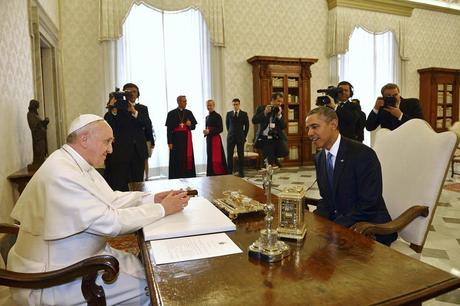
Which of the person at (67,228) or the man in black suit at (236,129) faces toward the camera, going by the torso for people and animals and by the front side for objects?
the man in black suit

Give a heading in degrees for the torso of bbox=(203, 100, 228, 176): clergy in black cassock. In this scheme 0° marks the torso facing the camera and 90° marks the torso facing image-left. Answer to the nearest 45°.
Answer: approximately 45°

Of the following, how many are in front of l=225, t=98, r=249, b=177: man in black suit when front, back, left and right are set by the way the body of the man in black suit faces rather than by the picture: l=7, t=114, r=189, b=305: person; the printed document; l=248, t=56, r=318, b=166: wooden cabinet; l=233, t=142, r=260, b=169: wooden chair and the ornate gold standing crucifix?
3

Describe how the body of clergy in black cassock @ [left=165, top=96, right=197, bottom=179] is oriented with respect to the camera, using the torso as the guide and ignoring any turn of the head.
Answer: toward the camera

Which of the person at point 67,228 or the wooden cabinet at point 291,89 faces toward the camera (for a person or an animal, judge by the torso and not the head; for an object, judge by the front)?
the wooden cabinet

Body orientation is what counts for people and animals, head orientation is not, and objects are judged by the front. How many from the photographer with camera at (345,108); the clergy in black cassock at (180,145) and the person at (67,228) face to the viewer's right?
1

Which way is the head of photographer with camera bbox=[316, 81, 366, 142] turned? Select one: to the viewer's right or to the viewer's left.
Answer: to the viewer's left

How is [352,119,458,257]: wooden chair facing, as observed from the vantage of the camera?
facing the viewer and to the left of the viewer

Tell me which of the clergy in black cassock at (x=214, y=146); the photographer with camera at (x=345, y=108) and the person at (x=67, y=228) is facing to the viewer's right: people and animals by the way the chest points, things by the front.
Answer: the person

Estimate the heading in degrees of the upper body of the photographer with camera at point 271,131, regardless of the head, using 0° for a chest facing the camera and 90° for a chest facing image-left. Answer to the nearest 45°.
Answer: approximately 45°

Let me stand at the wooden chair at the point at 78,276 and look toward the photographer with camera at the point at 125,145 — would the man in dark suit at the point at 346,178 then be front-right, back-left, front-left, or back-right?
front-right

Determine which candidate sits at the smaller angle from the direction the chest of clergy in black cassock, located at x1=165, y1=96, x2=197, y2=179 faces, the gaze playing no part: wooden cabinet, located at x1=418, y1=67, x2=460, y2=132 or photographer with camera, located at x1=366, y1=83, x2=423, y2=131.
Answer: the photographer with camera

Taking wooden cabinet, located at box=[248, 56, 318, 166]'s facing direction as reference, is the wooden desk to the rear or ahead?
ahead

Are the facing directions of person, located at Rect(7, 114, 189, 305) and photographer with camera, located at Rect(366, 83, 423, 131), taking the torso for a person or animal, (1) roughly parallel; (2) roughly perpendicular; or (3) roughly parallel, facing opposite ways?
roughly parallel, facing opposite ways

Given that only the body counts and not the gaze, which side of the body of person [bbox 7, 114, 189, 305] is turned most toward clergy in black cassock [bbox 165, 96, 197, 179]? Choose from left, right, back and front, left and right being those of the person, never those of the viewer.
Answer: left

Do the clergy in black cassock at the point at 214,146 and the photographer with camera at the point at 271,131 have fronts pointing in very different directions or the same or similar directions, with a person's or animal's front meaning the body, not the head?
same or similar directions

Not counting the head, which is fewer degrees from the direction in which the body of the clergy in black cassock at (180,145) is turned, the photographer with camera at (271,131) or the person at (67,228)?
the person

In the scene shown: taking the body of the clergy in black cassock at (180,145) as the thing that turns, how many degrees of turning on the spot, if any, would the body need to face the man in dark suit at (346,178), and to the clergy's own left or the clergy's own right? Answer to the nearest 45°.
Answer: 0° — they already face them

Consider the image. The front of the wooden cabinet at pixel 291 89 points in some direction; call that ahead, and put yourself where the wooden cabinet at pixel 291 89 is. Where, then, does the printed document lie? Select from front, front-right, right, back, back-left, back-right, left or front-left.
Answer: front

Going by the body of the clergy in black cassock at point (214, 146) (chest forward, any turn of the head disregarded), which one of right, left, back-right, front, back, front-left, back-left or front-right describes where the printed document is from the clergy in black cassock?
front-left
